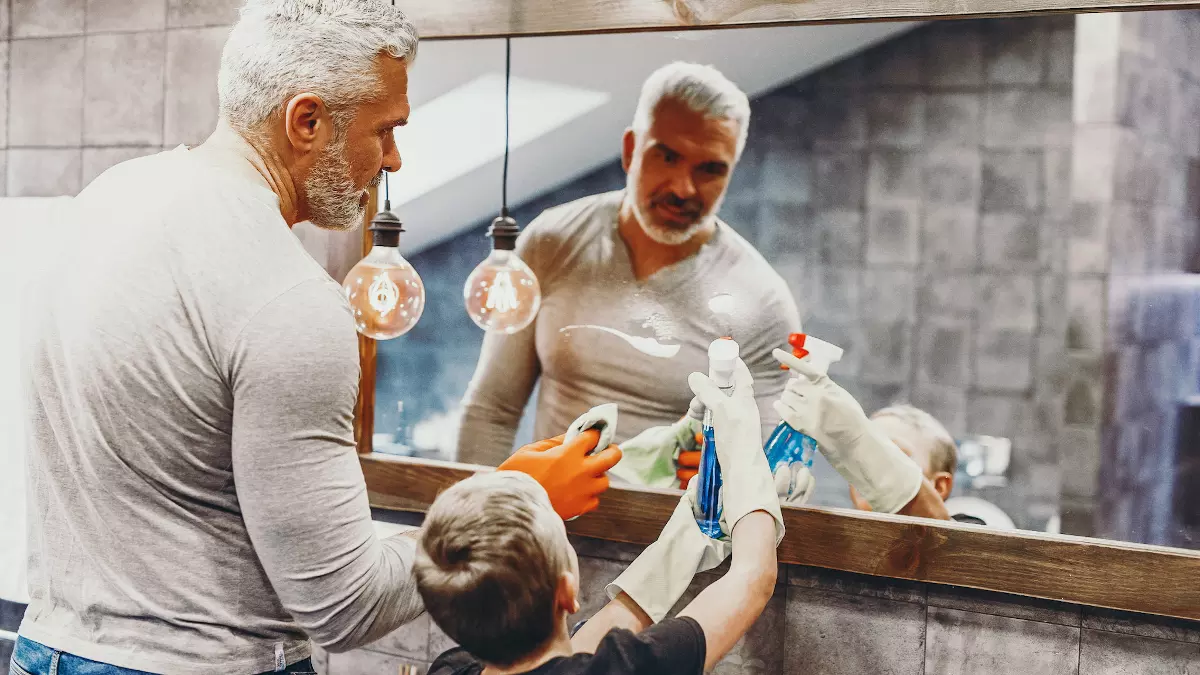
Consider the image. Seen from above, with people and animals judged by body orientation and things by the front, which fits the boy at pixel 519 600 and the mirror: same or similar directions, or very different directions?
very different directions

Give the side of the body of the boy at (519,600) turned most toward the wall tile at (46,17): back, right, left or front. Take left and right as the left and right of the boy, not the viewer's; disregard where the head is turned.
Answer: left

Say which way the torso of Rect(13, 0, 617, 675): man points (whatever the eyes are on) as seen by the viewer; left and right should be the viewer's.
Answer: facing away from the viewer and to the right of the viewer

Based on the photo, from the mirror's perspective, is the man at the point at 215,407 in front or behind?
in front

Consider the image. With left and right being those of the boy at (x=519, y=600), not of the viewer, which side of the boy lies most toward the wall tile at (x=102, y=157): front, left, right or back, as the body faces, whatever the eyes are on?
left

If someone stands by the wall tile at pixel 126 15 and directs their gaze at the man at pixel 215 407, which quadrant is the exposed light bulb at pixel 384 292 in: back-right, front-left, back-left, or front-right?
front-left

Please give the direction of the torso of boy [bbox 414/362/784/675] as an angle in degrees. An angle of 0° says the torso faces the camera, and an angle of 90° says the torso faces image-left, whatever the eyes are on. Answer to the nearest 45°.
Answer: approximately 225°

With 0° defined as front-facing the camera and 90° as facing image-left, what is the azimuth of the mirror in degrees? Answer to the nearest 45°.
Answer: approximately 45°

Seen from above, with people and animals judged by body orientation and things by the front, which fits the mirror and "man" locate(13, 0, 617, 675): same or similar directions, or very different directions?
very different directions

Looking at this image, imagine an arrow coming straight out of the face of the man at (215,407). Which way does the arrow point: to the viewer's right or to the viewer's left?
to the viewer's right

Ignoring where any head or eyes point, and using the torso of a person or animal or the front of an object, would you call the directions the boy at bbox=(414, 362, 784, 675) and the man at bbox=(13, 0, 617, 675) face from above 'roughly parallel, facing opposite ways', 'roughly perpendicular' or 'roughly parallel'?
roughly parallel

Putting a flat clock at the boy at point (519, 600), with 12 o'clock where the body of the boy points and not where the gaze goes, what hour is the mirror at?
The mirror is roughly at 12 o'clock from the boy.

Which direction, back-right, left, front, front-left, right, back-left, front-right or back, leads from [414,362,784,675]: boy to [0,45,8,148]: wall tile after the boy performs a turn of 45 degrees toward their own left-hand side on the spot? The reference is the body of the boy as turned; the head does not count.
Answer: front-left

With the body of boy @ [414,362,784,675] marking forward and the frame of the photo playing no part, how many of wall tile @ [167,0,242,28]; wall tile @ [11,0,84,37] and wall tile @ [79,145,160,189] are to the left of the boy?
3
